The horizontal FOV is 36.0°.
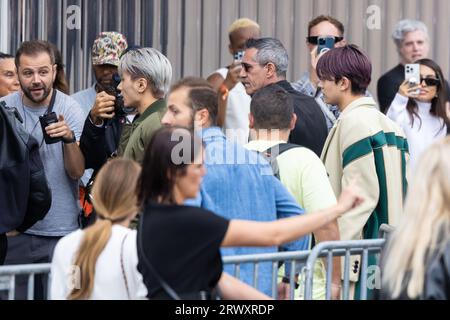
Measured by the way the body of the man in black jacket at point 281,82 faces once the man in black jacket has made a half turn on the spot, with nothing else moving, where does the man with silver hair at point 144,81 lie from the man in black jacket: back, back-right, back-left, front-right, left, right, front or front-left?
back-right

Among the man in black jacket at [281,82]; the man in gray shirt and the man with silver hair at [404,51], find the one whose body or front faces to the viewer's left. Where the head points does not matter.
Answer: the man in black jacket

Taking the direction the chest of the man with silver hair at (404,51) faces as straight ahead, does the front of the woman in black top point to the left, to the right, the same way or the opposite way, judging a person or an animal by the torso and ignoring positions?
to the left

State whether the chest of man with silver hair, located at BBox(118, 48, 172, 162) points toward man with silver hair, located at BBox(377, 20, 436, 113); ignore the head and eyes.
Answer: no

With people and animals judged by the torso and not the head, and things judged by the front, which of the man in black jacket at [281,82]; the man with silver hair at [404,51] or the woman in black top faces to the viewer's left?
the man in black jacket

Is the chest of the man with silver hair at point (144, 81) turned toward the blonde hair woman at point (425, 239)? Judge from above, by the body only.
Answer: no

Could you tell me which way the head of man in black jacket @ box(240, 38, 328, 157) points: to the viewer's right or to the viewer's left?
to the viewer's left

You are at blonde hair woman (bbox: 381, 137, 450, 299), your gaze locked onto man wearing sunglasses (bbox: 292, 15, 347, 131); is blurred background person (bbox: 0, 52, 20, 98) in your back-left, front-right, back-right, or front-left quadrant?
front-left

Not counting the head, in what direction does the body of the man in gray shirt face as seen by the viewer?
toward the camera

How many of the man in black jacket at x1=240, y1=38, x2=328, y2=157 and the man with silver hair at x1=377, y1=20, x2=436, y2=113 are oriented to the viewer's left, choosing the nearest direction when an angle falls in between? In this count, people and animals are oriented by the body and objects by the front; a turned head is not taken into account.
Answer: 1

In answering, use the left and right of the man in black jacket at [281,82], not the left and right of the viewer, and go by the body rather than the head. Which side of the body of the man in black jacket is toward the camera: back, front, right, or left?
left

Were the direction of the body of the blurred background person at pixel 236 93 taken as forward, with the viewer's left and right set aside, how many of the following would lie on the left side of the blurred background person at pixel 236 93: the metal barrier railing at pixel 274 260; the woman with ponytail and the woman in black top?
0

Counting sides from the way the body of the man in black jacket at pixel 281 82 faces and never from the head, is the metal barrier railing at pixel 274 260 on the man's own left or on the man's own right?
on the man's own left

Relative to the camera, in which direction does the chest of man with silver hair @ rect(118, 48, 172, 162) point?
to the viewer's left
